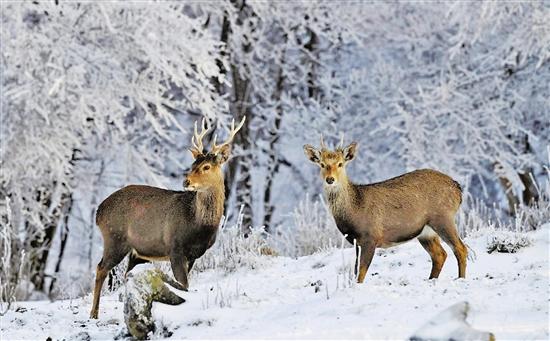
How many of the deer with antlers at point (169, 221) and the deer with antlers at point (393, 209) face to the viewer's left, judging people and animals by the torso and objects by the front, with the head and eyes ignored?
1

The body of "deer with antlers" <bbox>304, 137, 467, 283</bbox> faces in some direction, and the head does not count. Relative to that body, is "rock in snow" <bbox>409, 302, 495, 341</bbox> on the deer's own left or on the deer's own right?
on the deer's own left

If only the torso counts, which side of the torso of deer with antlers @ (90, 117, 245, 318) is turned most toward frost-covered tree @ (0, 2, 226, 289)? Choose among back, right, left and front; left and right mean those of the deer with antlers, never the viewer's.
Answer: left

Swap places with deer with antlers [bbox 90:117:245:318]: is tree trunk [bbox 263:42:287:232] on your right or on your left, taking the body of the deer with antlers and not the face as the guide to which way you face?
on your left

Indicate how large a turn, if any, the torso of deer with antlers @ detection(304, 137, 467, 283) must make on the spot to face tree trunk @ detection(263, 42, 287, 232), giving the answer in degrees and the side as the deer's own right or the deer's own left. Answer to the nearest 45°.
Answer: approximately 90° to the deer's own right

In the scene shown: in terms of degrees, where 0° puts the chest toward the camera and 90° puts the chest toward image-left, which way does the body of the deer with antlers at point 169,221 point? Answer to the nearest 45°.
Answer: approximately 270°

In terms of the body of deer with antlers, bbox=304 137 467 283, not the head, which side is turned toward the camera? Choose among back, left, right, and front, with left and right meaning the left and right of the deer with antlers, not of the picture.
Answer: left

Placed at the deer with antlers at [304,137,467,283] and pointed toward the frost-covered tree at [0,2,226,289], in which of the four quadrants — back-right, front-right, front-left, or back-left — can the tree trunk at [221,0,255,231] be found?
front-right

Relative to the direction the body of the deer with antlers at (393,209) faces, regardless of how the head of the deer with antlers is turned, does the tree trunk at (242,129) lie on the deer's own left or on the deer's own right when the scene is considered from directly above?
on the deer's own right

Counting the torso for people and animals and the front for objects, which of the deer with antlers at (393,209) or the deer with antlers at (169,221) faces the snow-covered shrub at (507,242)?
the deer with antlers at (169,221)

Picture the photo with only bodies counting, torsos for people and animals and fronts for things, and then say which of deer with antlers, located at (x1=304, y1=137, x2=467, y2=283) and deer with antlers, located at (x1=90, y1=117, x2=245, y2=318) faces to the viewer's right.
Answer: deer with antlers, located at (x1=90, y1=117, x2=245, y2=318)

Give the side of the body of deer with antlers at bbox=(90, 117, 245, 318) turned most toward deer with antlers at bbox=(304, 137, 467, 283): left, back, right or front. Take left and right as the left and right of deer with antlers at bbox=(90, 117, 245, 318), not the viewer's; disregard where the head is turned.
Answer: front

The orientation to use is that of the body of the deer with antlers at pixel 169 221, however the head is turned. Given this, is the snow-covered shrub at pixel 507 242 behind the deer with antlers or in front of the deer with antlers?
in front

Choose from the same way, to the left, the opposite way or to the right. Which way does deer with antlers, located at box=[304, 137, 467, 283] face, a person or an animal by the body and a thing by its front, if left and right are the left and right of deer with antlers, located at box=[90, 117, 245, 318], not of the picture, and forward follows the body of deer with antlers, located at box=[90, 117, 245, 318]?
the opposite way

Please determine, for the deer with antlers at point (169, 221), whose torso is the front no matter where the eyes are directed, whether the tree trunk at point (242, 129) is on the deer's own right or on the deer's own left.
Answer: on the deer's own left
